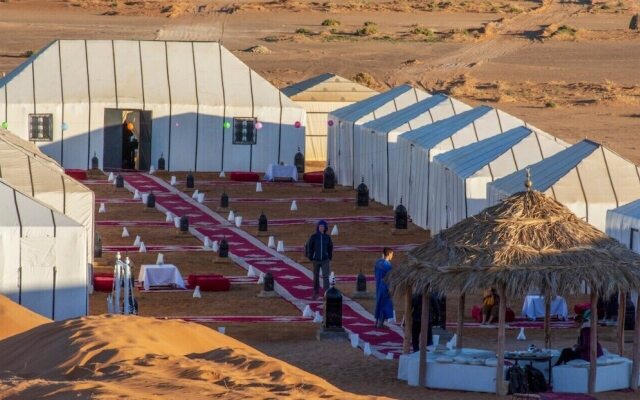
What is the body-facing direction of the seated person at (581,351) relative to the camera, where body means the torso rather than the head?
to the viewer's left

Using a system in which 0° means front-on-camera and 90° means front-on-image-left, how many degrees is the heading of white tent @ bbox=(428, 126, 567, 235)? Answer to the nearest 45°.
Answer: approximately 45°

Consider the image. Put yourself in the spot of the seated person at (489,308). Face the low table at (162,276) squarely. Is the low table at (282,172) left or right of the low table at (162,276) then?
right

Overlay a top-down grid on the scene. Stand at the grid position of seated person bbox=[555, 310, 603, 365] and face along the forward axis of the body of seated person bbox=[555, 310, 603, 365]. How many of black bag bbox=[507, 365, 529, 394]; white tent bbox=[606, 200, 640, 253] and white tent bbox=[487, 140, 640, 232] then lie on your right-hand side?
2

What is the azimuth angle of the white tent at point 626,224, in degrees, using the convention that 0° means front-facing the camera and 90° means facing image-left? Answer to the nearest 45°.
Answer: approximately 45°
